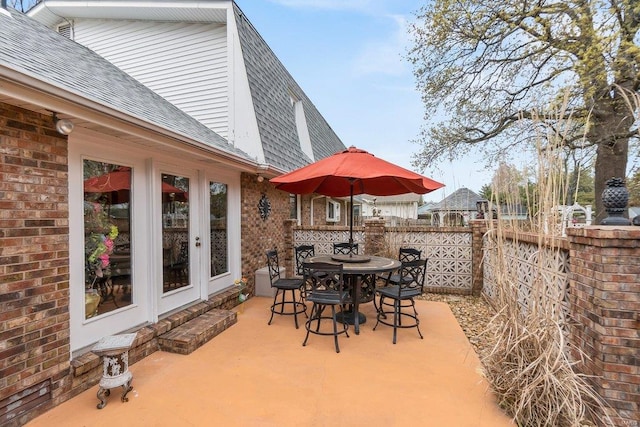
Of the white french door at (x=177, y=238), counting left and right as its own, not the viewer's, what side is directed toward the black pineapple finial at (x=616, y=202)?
front

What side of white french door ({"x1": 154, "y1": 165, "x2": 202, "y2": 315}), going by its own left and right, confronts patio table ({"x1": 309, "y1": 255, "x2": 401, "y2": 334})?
front

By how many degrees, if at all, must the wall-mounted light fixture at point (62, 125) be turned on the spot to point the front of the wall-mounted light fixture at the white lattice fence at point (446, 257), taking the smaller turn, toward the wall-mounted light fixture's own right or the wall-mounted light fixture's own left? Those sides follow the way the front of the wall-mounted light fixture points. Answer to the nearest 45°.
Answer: approximately 45° to the wall-mounted light fixture's own left

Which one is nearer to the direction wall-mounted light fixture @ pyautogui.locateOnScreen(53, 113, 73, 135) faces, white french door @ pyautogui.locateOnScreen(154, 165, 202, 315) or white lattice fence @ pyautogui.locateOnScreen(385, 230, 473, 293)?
the white lattice fence

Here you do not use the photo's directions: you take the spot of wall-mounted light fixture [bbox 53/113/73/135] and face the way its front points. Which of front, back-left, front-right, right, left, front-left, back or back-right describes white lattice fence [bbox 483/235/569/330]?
front

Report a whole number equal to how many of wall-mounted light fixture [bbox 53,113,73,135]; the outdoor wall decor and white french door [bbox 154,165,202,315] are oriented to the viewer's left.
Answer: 0

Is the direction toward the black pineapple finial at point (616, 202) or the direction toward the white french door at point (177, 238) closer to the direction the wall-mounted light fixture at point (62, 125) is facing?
the black pineapple finial

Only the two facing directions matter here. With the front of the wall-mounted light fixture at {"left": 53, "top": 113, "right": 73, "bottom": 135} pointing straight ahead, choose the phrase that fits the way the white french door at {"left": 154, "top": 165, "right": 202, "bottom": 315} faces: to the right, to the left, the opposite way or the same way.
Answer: the same way

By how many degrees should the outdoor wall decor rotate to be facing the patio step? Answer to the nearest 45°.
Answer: approximately 45° to its right

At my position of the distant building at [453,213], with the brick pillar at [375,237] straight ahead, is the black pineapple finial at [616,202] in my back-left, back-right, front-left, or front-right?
front-left

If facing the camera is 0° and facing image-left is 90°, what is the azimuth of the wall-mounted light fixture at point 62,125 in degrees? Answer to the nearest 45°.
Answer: approximately 315°

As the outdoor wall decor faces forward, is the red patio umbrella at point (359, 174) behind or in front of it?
in front

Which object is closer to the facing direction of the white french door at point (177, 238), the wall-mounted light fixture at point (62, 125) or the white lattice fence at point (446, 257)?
the white lattice fence

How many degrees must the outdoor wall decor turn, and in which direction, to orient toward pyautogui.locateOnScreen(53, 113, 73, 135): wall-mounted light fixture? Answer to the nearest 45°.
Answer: approximately 90° to its right

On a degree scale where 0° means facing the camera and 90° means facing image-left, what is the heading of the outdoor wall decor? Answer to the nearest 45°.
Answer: approximately 315°

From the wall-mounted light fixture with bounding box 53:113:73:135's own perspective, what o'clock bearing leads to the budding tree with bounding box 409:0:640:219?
The budding tree is roughly at 11 o'clock from the wall-mounted light fixture.

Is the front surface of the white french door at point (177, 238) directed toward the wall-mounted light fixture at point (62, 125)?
no
